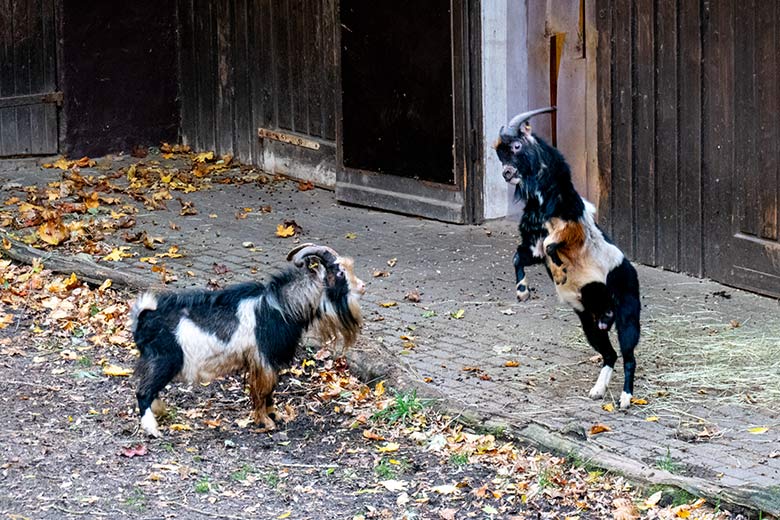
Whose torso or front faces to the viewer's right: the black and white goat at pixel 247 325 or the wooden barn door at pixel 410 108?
the black and white goat

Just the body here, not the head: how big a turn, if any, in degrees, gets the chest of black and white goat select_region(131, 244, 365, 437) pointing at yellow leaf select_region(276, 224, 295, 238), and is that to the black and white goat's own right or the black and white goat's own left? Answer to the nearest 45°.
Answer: approximately 90° to the black and white goat's own left

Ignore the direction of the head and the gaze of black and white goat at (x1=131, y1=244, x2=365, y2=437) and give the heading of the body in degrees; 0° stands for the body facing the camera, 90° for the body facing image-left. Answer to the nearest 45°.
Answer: approximately 270°

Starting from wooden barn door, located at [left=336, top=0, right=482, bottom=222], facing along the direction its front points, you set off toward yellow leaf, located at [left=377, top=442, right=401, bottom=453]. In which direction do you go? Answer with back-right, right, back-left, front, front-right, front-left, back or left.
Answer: front-left

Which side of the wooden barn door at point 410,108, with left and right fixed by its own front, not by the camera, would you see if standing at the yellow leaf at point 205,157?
right

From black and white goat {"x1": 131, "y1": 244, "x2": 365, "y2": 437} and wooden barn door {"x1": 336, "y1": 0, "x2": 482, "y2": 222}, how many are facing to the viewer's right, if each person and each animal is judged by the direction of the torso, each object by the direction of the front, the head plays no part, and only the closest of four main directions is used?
1

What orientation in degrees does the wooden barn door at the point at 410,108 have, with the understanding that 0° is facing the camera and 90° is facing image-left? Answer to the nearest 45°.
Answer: approximately 45°
